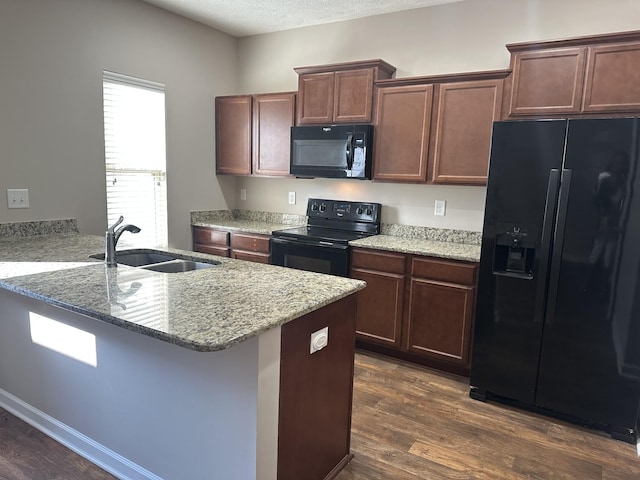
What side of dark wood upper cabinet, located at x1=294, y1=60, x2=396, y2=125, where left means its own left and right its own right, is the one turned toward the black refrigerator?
left

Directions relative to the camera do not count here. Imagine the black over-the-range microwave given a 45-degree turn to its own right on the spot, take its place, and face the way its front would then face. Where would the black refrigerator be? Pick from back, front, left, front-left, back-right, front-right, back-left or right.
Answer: back-left

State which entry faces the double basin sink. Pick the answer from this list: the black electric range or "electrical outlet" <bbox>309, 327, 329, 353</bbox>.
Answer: the black electric range

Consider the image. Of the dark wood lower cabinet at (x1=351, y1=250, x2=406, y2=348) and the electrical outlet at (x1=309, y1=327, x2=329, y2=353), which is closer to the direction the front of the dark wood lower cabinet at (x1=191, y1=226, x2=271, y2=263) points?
the electrical outlet

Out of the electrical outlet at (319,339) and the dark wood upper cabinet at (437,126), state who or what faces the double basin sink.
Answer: the dark wood upper cabinet

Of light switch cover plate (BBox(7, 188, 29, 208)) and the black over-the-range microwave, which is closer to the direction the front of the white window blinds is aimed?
the black over-the-range microwave

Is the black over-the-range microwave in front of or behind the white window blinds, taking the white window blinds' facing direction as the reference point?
in front

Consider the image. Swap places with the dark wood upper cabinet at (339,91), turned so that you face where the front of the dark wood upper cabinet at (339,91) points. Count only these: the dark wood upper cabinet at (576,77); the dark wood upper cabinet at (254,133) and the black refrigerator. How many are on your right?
1

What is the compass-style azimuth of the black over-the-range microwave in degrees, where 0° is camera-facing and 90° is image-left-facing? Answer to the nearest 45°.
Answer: approximately 45°

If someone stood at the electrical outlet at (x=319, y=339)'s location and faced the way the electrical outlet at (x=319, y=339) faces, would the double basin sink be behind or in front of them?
behind

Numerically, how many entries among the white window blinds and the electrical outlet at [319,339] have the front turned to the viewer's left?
0

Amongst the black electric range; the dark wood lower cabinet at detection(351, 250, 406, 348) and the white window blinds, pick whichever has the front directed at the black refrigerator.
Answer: the white window blinds
